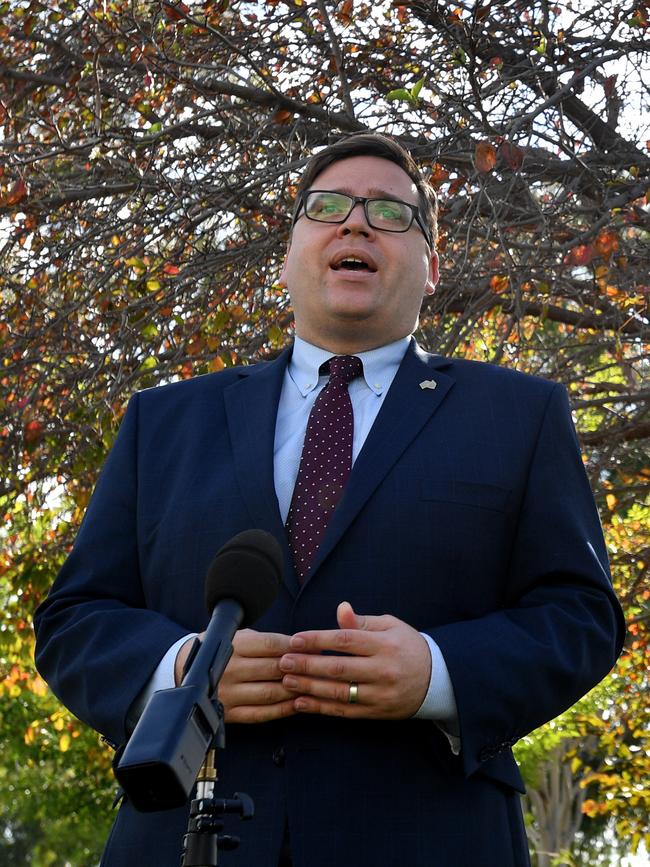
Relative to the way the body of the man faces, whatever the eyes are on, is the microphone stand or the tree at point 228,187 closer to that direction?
the microphone stand

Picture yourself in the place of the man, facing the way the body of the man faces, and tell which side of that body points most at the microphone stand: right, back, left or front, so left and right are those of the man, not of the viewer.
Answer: front

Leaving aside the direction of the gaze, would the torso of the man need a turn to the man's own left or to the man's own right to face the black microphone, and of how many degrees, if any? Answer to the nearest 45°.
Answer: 0° — they already face it

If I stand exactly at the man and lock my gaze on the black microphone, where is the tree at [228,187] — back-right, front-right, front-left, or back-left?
back-right

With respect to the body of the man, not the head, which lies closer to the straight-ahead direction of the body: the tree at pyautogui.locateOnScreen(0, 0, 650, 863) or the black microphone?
the black microphone

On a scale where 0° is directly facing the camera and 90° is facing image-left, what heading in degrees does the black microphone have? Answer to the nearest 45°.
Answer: approximately 225°

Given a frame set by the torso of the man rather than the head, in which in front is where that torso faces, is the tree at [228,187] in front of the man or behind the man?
behind

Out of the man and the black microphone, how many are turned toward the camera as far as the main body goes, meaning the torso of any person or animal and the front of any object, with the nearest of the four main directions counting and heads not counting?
1

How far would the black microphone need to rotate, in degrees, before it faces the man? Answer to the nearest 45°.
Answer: approximately 45° to its left

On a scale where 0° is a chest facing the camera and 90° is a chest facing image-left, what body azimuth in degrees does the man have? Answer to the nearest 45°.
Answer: approximately 0°
